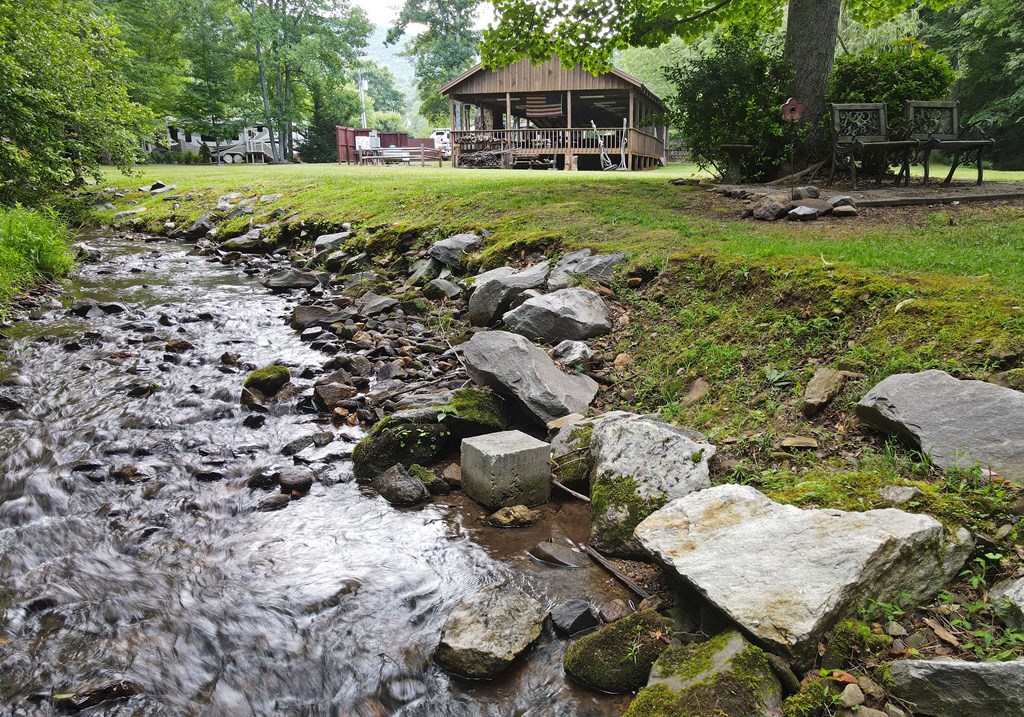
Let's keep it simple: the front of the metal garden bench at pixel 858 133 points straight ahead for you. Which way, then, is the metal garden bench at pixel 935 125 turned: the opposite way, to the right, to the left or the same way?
the same way

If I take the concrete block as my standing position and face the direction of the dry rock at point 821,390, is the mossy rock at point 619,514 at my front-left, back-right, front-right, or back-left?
front-right

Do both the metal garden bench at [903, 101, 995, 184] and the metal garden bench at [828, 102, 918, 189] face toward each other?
no

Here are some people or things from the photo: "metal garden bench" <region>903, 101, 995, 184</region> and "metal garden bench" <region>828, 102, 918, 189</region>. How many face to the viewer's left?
0

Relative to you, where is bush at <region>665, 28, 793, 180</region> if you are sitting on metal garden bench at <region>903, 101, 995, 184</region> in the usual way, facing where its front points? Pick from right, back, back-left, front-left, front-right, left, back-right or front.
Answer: back-right

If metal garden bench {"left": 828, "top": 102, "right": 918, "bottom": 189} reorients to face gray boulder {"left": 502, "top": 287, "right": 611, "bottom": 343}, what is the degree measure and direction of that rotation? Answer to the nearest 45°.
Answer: approximately 45° to its right

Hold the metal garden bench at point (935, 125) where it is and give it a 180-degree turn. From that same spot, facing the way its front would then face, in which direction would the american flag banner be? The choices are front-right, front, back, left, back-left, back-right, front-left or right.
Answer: front

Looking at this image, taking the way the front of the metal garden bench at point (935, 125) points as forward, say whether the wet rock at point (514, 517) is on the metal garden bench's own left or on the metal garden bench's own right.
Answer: on the metal garden bench's own right

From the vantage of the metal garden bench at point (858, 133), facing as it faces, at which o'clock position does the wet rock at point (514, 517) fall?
The wet rock is roughly at 2 o'clock from the metal garden bench.

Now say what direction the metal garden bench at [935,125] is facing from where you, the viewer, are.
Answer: facing the viewer and to the right of the viewer

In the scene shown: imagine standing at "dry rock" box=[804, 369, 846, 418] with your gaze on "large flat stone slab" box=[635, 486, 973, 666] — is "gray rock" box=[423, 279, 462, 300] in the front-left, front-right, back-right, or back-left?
back-right
